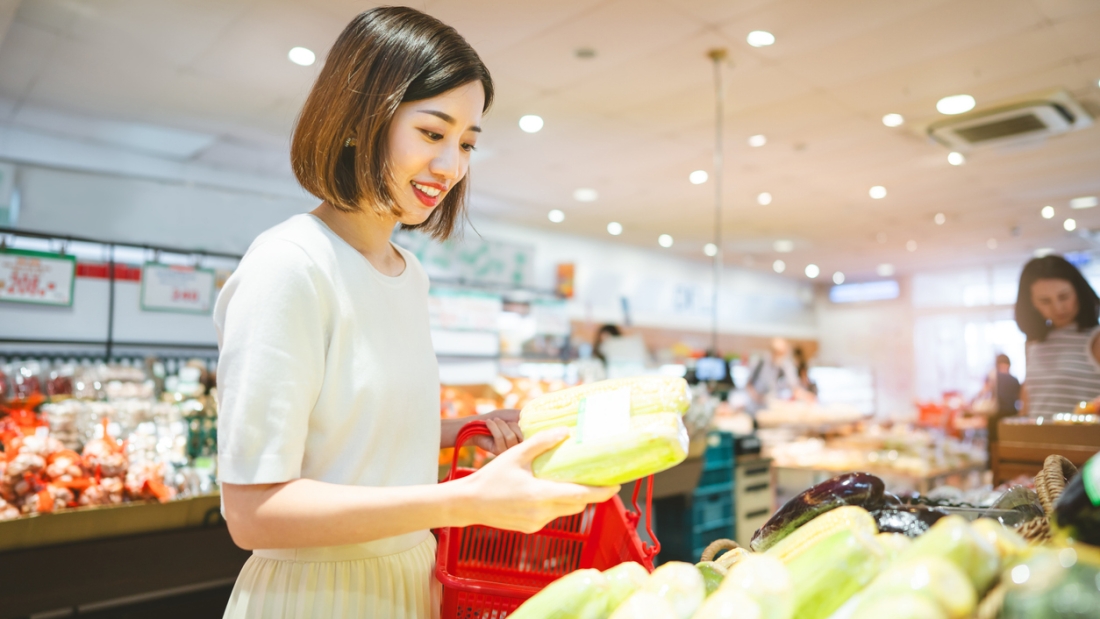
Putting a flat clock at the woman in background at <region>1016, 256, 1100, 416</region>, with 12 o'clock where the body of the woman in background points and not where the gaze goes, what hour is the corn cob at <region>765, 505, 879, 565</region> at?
The corn cob is roughly at 12 o'clock from the woman in background.

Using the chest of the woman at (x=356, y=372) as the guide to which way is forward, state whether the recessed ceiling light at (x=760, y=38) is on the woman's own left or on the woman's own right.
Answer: on the woman's own left

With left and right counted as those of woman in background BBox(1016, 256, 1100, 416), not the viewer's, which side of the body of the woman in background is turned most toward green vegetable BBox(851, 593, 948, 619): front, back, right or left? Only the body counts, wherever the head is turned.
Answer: front

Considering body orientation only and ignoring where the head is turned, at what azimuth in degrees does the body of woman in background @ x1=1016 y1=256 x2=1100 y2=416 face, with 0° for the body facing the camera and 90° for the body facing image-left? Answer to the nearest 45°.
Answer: approximately 0°

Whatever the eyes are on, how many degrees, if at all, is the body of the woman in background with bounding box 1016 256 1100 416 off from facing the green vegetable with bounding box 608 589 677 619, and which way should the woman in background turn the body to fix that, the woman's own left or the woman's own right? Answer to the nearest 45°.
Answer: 0° — they already face it

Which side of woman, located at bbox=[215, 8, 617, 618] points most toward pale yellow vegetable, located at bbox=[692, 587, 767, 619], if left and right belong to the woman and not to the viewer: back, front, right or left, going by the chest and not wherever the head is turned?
front

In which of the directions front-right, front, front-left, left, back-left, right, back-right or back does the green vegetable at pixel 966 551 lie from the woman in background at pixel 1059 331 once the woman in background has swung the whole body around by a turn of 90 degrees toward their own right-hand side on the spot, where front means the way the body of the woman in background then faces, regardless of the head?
left

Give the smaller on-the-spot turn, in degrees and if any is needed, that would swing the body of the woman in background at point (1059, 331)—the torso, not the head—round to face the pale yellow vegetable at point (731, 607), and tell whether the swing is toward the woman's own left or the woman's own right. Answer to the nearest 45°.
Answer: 0° — they already face it

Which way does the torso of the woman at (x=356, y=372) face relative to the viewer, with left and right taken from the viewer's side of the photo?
facing the viewer and to the right of the viewer

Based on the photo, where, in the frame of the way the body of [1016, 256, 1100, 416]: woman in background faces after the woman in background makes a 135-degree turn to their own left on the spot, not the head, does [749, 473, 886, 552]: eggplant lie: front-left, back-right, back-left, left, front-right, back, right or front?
back-right

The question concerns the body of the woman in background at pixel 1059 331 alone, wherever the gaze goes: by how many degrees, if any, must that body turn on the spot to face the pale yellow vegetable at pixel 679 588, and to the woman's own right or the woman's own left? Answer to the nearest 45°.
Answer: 0° — they already face it

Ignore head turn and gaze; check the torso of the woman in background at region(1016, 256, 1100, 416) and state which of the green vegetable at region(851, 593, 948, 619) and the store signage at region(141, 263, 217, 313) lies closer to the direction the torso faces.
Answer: the green vegetable

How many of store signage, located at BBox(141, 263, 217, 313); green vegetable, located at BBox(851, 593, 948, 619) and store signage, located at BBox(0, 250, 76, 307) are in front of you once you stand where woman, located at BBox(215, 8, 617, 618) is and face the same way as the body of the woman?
1

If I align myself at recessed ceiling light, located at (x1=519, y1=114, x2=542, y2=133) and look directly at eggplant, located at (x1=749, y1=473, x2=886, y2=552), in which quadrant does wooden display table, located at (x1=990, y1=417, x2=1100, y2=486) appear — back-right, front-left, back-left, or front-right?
front-left

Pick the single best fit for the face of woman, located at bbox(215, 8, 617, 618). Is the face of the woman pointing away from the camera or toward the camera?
toward the camera

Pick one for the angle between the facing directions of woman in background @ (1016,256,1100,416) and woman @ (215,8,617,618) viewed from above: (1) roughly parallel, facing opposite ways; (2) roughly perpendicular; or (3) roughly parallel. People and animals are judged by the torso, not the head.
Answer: roughly perpendicular

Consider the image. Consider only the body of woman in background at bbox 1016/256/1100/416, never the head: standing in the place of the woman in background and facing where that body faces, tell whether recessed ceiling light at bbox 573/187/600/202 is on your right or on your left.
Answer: on your right
